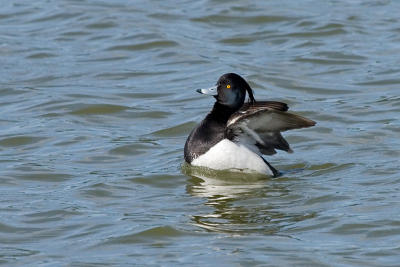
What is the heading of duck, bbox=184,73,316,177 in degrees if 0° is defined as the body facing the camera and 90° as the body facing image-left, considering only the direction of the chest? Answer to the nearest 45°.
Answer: approximately 90°
